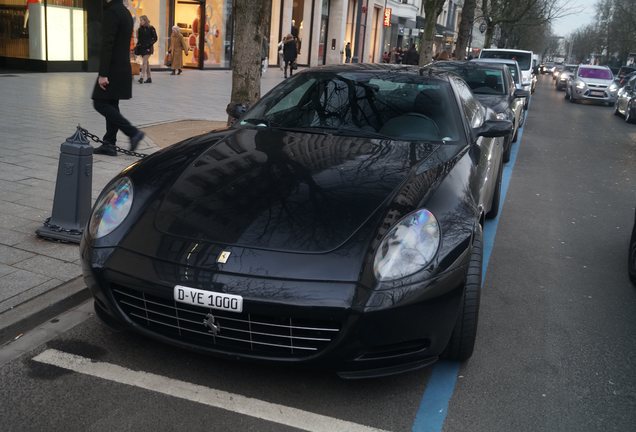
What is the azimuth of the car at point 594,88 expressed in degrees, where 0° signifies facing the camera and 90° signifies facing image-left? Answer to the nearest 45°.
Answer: approximately 0°

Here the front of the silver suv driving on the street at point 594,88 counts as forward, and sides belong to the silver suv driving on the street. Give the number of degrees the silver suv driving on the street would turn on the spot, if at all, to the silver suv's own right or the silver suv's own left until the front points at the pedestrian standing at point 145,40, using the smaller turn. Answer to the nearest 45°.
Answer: approximately 45° to the silver suv's own right

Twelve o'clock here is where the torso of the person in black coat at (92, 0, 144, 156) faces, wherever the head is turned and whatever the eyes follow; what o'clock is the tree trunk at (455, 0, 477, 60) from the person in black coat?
The tree trunk is roughly at 4 o'clock from the person in black coat.

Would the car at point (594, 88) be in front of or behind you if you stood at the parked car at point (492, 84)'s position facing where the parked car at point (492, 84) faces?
behind

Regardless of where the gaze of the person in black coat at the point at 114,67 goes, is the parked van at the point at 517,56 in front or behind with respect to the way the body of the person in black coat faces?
behind

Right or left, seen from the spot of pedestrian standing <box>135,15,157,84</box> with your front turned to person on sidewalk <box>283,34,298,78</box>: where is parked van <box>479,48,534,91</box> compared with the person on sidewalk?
right

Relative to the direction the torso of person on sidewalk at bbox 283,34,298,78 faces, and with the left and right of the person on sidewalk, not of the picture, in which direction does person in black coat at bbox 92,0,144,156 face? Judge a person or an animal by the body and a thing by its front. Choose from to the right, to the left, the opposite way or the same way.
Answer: to the left

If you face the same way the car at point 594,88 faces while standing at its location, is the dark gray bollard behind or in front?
in front
